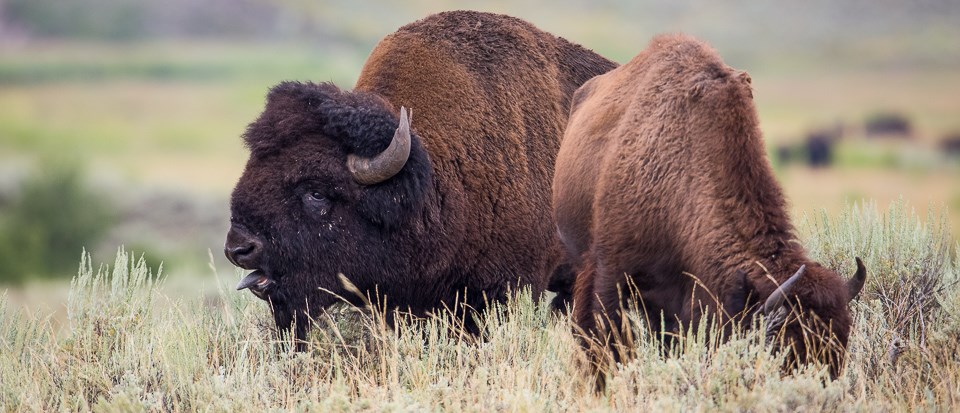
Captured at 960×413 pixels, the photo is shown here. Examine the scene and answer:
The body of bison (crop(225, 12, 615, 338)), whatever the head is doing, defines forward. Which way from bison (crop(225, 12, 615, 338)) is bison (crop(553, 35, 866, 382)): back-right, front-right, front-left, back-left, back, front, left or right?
back-left

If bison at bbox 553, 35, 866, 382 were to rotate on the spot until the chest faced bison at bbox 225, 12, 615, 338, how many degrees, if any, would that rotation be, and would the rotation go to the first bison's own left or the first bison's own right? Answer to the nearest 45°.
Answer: approximately 180°

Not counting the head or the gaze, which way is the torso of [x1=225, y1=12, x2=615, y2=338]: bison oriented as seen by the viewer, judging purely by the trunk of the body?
to the viewer's left

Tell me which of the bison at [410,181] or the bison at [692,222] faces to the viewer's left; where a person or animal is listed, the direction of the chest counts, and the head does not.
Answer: the bison at [410,181]

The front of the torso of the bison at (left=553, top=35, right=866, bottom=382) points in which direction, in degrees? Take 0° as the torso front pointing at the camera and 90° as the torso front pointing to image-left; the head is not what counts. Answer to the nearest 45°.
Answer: approximately 315°

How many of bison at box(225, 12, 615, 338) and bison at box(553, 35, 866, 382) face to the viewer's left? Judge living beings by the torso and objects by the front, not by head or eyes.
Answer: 1
